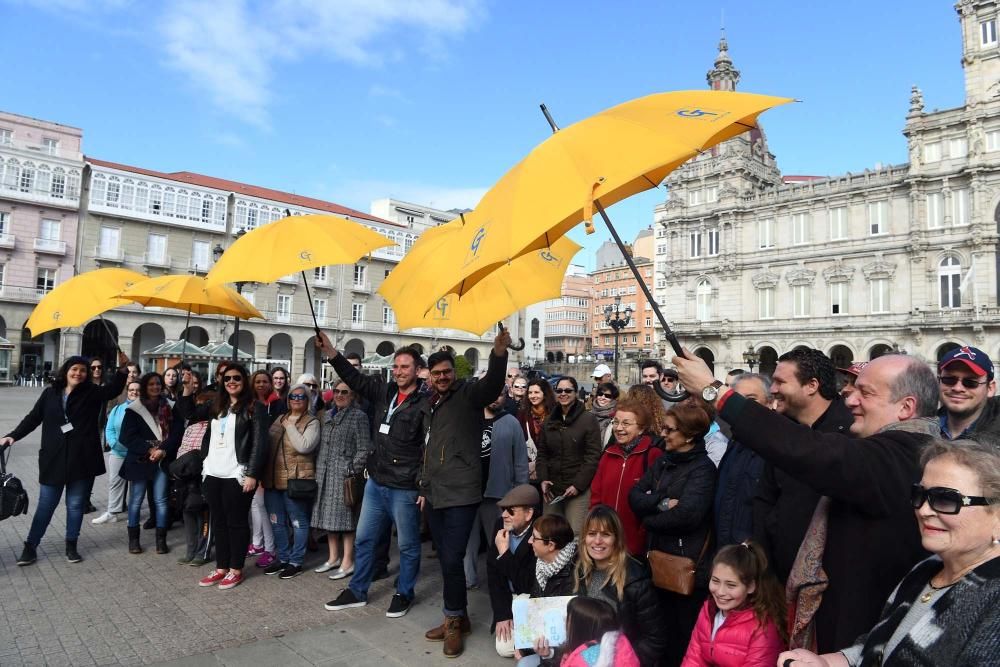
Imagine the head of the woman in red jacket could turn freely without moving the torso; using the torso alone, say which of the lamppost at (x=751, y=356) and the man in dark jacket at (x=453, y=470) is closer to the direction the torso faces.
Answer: the man in dark jacket

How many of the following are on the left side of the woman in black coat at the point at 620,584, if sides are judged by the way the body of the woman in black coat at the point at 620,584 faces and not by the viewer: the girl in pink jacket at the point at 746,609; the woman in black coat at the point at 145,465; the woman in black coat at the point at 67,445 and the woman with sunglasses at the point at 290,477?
1

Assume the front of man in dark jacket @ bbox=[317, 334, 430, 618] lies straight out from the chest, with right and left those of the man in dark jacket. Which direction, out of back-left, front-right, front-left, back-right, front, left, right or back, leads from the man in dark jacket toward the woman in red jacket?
left

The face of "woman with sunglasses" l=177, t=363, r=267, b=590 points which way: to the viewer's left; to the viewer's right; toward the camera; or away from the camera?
toward the camera

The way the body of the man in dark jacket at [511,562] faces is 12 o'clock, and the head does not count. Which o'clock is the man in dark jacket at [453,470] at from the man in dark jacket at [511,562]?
the man in dark jacket at [453,470] is roughly at 3 o'clock from the man in dark jacket at [511,562].

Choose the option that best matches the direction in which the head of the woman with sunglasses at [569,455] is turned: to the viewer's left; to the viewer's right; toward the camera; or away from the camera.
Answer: toward the camera

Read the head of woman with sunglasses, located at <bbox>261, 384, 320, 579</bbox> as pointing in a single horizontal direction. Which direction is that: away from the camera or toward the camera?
toward the camera

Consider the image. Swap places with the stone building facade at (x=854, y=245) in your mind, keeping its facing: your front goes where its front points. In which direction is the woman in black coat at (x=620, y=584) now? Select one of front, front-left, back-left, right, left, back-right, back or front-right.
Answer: front-left

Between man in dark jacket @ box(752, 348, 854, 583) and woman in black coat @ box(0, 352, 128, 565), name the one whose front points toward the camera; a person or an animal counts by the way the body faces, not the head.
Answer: the woman in black coat

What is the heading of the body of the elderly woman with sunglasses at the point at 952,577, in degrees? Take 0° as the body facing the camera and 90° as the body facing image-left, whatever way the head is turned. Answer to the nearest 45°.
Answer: approximately 45°

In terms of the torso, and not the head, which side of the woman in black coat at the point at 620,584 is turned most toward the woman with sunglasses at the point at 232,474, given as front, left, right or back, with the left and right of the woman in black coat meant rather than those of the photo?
right

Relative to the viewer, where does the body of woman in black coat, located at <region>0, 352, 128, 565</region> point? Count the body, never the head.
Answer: toward the camera

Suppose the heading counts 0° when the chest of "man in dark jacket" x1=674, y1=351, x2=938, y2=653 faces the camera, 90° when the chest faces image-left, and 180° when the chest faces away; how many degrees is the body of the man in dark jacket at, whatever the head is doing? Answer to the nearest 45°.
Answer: approximately 90°

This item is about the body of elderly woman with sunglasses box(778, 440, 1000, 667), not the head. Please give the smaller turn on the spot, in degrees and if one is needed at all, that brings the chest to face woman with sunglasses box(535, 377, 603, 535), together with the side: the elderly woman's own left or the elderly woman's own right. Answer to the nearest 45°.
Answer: approximately 90° to the elderly woman's own right

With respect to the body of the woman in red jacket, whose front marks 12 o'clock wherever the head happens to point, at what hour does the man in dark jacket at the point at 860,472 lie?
The man in dark jacket is roughly at 10 o'clock from the woman in red jacket.

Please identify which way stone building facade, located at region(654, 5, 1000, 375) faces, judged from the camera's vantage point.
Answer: facing the viewer and to the left of the viewer

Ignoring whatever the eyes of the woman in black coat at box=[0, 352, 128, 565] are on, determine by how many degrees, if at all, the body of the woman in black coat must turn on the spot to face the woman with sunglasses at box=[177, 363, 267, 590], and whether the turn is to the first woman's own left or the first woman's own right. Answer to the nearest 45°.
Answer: approximately 45° to the first woman's own left
